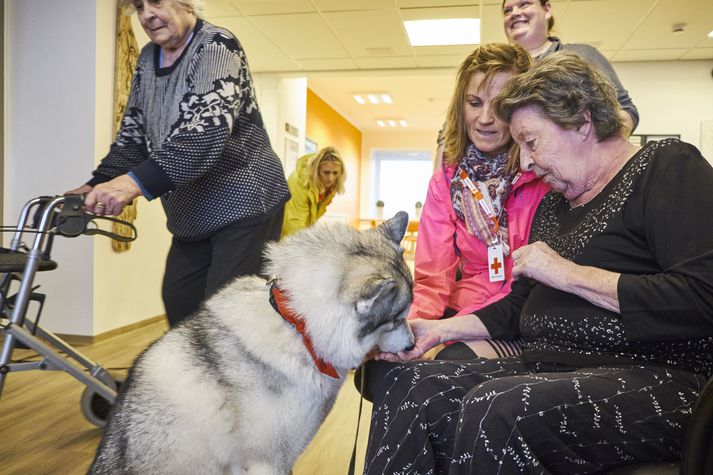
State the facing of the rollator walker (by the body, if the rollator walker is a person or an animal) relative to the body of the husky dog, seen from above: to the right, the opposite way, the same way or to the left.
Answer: the opposite way

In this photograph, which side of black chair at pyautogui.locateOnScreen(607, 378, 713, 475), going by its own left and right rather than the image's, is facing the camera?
left

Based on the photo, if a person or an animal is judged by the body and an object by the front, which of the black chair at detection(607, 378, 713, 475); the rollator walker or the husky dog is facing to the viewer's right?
the husky dog

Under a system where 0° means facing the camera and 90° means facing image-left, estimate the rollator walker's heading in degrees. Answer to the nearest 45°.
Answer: approximately 90°

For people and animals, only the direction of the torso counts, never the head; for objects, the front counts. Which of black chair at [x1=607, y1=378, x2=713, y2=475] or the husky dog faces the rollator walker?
the black chair

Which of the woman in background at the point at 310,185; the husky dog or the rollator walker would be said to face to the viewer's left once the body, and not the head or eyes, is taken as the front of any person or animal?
the rollator walker

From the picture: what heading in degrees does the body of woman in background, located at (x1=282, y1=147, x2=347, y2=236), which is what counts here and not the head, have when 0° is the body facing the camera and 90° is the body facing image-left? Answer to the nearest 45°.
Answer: approximately 315°

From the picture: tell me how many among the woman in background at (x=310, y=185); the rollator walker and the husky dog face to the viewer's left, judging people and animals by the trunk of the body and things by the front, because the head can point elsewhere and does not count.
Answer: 1

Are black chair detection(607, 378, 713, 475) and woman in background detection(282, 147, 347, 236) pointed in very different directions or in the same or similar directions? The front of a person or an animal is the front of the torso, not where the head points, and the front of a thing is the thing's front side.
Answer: very different directions

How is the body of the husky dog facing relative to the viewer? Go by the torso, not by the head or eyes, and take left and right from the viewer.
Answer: facing to the right of the viewer

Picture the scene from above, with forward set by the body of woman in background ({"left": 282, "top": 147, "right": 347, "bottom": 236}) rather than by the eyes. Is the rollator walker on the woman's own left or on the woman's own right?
on the woman's own right

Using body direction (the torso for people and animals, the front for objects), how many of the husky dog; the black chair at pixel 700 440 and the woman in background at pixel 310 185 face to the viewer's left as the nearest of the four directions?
1

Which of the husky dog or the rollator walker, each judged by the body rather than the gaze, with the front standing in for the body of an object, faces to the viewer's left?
the rollator walker
